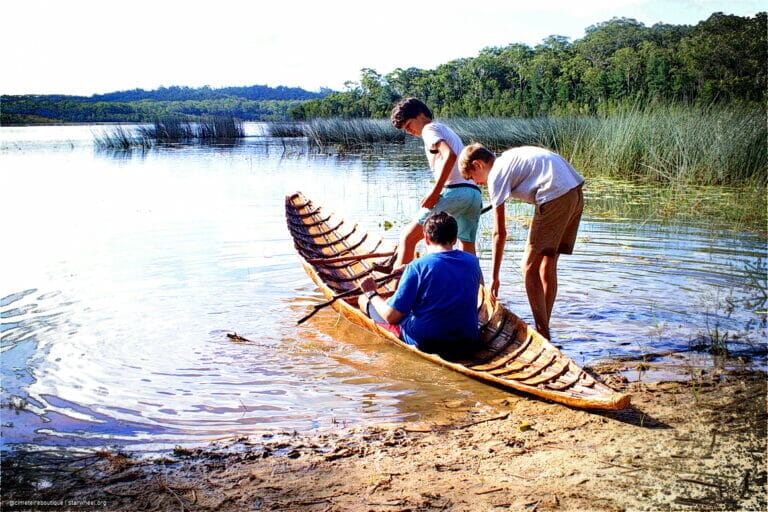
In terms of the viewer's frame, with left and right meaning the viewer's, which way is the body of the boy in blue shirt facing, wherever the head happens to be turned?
facing away from the viewer and to the left of the viewer

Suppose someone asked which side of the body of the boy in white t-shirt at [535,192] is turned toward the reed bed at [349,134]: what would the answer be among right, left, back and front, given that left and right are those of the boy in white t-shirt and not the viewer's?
right

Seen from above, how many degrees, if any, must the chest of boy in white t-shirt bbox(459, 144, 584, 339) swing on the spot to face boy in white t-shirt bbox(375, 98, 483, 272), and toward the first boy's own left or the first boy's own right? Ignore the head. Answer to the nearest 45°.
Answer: approximately 45° to the first boy's own right

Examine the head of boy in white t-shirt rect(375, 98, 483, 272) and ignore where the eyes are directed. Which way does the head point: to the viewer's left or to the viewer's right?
to the viewer's left

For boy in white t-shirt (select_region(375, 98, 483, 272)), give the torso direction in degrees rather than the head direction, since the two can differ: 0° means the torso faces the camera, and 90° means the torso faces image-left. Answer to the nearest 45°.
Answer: approximately 90°

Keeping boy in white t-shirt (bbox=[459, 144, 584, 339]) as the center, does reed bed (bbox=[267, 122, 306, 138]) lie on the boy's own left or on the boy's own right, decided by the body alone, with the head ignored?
on the boy's own right

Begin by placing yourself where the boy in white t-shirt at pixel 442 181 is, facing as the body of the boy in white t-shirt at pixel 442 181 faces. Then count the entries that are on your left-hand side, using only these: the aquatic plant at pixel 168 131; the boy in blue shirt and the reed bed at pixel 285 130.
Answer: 1

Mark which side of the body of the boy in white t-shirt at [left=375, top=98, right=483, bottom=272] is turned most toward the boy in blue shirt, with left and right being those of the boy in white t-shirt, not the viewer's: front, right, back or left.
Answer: left

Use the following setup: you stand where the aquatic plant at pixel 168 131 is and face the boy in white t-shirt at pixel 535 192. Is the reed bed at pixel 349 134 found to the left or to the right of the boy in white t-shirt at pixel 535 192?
left

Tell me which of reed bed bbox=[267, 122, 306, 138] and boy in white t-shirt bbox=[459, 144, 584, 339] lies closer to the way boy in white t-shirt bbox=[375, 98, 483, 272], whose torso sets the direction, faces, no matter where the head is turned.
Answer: the reed bed

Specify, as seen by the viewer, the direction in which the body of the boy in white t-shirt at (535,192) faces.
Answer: to the viewer's left

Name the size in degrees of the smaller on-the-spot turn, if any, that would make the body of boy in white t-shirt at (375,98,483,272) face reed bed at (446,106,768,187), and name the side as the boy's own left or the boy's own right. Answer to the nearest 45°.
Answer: approximately 135° to the boy's own right

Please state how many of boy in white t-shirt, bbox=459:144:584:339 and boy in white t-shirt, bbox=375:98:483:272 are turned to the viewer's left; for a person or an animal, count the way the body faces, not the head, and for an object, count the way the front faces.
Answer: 2

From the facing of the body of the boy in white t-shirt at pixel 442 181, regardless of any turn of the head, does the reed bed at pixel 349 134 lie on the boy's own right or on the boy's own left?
on the boy's own right
